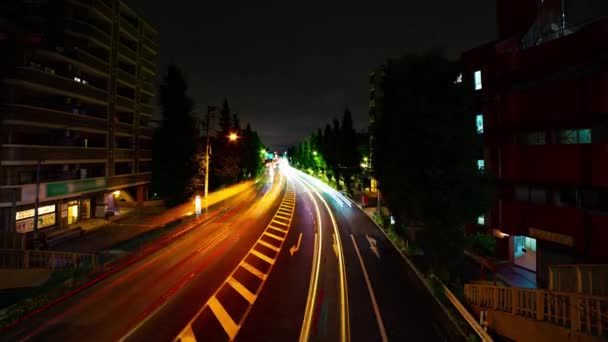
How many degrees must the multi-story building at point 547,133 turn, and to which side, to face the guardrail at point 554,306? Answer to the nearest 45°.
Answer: approximately 45° to its left

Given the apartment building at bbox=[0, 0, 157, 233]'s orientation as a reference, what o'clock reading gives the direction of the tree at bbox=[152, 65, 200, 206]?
The tree is roughly at 10 o'clock from the apartment building.

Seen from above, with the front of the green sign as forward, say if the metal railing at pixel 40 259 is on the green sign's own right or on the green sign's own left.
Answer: on the green sign's own right

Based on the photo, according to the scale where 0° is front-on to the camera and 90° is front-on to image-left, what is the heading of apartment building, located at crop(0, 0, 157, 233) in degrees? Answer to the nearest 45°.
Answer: approximately 315°

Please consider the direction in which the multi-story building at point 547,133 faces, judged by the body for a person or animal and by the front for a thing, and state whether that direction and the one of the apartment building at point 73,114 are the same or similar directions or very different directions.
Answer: very different directions

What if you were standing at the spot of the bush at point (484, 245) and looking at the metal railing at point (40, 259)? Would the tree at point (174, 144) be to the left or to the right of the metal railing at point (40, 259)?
right

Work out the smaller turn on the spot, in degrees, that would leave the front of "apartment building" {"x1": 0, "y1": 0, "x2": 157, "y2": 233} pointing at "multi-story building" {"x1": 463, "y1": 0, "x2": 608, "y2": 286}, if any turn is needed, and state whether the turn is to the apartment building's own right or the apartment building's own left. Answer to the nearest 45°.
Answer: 0° — it already faces it

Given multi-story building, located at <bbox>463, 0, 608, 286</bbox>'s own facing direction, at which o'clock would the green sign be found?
The green sign is roughly at 1 o'clock from the multi-story building.
